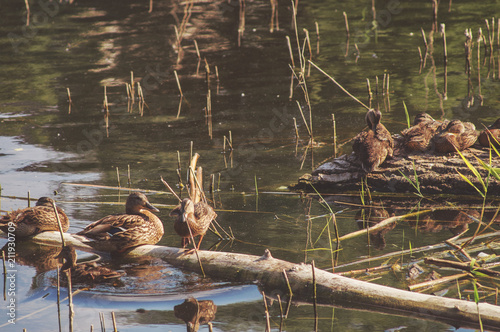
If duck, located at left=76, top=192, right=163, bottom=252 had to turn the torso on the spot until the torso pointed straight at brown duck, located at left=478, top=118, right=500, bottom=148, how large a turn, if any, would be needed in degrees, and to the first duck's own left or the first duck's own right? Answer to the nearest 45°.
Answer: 0° — it already faces it

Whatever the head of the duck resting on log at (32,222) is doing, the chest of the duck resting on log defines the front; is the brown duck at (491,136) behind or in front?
in front

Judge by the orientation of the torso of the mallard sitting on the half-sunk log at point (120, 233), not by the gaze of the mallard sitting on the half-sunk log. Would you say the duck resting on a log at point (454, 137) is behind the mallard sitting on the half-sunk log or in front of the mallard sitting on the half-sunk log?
in front

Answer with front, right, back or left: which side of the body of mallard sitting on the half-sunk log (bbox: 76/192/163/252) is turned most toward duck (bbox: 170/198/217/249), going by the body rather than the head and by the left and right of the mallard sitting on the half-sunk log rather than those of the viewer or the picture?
front

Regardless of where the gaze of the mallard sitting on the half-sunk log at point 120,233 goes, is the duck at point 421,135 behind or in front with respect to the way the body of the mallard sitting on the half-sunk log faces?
in front

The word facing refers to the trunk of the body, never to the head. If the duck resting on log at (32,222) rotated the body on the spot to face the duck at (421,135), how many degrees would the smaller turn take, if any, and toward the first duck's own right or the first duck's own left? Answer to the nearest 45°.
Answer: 0° — it already faces it

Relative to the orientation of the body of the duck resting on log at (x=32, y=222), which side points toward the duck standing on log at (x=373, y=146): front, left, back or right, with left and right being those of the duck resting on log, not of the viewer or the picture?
front

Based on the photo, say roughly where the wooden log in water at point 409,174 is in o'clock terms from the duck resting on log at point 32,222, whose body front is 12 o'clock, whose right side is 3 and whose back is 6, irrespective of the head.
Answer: The wooden log in water is roughly at 12 o'clock from the duck resting on log.

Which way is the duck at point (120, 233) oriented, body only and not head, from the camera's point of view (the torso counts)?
to the viewer's right

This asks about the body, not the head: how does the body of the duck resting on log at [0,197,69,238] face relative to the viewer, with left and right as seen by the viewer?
facing to the right of the viewer
